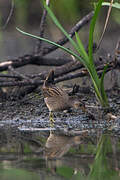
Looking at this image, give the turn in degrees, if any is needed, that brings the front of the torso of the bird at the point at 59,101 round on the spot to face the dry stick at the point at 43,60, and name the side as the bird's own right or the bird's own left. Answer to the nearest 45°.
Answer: approximately 90° to the bird's own left

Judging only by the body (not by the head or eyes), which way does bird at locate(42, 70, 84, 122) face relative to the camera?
to the viewer's right
